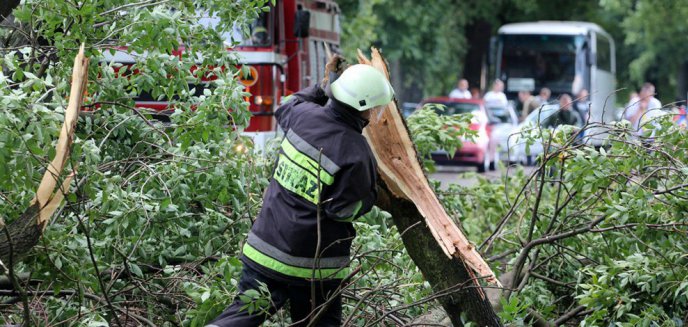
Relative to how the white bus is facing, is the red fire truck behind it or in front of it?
in front

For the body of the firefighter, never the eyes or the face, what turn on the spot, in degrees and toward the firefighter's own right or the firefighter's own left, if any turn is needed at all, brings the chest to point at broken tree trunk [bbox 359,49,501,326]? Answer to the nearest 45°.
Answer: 0° — they already face it

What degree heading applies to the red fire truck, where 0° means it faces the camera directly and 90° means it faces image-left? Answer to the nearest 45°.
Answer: approximately 45°

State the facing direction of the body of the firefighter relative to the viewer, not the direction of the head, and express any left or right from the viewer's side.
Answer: facing away from the viewer and to the right of the viewer

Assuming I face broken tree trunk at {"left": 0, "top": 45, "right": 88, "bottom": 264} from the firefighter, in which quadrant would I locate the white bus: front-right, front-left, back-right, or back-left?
back-right

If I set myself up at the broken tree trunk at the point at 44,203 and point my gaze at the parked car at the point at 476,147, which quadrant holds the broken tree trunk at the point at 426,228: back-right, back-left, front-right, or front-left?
front-right

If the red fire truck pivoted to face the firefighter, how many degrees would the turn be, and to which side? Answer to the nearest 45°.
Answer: approximately 45° to its left

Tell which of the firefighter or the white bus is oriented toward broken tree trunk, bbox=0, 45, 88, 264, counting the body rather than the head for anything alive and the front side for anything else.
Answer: the white bus

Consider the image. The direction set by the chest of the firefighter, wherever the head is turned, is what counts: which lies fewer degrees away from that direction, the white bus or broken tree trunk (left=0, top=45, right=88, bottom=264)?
the white bus

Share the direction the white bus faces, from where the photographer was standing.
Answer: facing the viewer

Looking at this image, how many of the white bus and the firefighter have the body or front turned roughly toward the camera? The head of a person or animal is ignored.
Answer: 1
